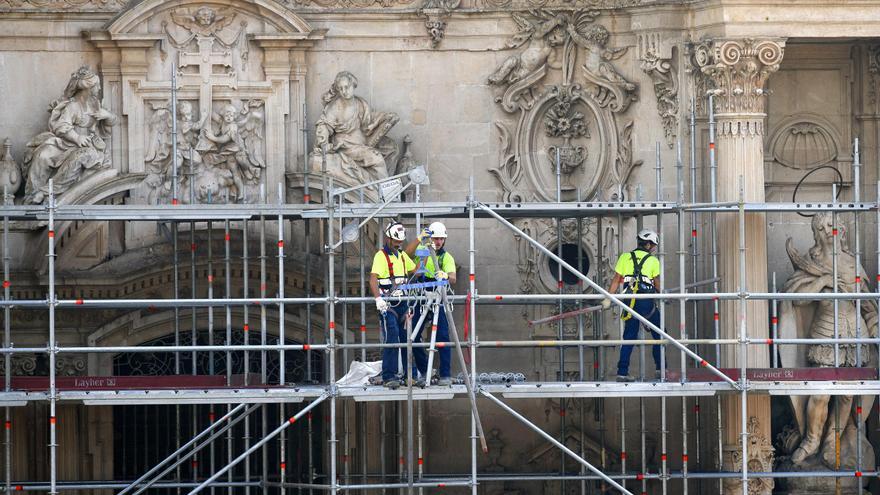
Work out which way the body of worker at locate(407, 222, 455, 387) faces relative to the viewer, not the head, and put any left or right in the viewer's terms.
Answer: facing the viewer and to the left of the viewer

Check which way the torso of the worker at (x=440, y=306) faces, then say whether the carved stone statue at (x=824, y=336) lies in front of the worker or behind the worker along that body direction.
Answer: behind

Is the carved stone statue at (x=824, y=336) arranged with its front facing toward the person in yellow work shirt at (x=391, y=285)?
no

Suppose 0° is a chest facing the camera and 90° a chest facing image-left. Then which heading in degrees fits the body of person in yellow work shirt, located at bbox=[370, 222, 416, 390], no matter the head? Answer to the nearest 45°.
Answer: approximately 315°

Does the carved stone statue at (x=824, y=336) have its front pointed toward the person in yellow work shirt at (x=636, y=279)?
no

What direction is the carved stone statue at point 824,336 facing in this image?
toward the camera

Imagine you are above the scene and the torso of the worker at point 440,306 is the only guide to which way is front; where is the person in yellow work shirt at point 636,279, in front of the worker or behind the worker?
behind

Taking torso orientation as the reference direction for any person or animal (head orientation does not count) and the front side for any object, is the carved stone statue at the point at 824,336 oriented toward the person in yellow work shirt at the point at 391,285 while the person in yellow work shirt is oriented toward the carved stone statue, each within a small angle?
no

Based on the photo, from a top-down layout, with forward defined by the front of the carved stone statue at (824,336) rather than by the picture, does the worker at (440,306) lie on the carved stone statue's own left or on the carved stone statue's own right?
on the carved stone statue's own right

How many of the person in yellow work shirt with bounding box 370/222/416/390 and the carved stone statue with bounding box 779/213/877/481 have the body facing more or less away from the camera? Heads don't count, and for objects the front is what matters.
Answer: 0
